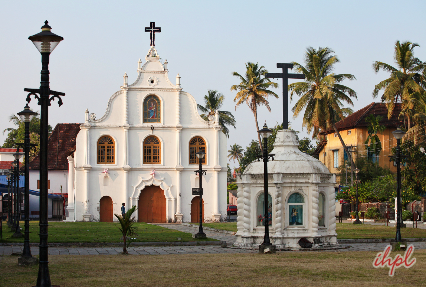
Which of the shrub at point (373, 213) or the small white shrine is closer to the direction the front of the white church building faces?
the small white shrine

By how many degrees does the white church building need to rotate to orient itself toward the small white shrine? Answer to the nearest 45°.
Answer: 0° — it already faces it

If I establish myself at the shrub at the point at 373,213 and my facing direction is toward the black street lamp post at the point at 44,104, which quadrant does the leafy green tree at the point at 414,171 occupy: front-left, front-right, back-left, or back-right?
back-left

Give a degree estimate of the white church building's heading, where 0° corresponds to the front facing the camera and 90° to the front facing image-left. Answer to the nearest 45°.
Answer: approximately 0°

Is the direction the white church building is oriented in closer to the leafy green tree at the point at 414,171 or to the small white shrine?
the small white shrine

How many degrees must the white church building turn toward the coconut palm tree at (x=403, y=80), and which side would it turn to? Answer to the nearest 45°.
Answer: approximately 90° to its left

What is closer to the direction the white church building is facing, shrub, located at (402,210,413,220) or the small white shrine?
the small white shrine

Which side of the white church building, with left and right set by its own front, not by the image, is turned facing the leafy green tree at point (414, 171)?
left

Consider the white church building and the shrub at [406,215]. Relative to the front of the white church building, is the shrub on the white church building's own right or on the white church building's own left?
on the white church building's own left
